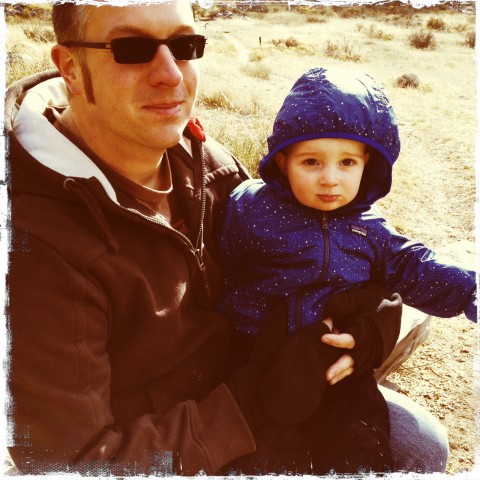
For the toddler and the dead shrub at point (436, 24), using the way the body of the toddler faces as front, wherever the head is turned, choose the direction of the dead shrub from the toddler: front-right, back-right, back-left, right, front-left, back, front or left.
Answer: back

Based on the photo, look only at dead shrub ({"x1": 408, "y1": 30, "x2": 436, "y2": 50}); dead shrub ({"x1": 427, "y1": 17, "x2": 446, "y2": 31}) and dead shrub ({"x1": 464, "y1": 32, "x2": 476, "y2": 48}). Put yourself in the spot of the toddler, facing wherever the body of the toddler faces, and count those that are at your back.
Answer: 3

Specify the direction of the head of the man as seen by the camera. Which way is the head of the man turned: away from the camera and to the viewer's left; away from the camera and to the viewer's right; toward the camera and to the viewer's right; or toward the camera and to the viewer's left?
toward the camera and to the viewer's right

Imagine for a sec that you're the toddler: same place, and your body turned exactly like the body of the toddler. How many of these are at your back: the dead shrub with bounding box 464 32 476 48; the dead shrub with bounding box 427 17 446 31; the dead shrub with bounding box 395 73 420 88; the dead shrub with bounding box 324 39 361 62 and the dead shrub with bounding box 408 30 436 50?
5

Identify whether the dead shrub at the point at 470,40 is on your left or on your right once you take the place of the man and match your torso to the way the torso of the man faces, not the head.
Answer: on your left

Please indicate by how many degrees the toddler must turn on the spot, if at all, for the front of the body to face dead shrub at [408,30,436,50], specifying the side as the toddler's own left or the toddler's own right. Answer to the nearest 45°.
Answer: approximately 180°

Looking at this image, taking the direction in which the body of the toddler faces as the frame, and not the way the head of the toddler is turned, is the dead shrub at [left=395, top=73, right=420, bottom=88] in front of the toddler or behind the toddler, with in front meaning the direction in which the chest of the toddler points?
behind

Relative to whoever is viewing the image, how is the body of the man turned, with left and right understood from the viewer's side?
facing the viewer and to the right of the viewer

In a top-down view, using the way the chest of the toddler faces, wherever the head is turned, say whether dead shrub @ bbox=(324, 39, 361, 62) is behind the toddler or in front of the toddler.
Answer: behind

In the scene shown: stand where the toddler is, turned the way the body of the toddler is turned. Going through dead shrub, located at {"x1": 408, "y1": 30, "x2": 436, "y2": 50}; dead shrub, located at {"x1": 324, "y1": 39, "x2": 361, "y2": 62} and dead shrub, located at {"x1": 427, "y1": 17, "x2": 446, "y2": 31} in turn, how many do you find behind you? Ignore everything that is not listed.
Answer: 3

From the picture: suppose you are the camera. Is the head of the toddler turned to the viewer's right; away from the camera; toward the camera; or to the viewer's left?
toward the camera

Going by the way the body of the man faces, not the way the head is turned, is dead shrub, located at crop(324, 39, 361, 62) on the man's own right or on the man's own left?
on the man's own left

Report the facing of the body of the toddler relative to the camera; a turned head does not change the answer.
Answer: toward the camera
